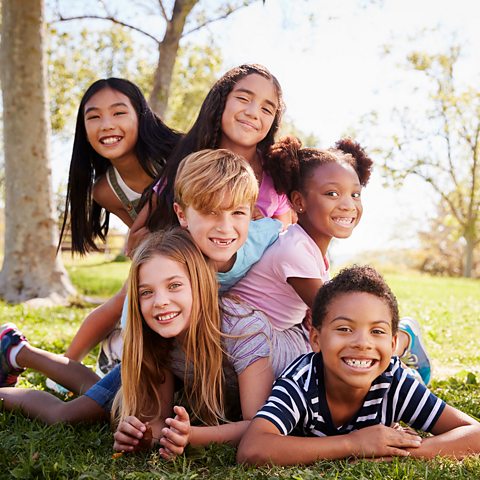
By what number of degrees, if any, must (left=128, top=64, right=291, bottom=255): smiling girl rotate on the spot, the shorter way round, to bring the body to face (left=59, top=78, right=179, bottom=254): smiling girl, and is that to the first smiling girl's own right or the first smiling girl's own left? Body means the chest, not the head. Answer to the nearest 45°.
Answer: approximately 135° to the first smiling girl's own right

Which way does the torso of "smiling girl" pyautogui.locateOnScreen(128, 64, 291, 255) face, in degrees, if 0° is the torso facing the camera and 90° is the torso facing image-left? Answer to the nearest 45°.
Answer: approximately 0°

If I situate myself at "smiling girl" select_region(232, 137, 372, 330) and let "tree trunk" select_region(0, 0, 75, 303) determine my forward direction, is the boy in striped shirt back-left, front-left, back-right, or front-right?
back-left

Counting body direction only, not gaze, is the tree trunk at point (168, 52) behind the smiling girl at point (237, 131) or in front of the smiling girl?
behind

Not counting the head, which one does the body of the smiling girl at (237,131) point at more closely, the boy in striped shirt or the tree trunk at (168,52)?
the boy in striped shirt

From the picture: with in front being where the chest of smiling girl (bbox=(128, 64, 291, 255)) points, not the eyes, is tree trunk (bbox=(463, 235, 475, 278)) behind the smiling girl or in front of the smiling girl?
behind

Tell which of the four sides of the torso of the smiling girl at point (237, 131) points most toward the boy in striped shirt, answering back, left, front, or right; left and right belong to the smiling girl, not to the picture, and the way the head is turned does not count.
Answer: front
